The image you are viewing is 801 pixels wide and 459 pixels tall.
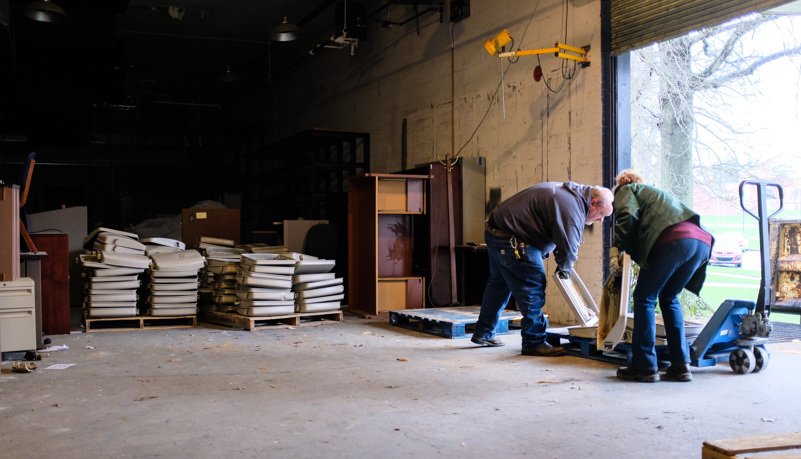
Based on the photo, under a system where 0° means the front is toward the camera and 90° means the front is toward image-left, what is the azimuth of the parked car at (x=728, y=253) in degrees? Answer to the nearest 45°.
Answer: approximately 0°

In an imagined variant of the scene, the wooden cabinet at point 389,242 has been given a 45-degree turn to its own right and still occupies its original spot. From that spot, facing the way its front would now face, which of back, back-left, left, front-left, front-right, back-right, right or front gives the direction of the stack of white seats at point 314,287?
front-right

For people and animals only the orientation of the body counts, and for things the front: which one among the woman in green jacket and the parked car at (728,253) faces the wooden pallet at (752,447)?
the parked car

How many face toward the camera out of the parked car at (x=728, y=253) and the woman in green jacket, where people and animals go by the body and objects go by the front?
1

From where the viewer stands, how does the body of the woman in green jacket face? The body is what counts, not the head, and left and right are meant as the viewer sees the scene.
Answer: facing away from the viewer and to the left of the viewer

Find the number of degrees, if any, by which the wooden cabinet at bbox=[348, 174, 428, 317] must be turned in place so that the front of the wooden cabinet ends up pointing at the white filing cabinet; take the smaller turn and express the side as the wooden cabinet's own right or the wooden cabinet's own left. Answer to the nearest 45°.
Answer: approximately 90° to the wooden cabinet's own right

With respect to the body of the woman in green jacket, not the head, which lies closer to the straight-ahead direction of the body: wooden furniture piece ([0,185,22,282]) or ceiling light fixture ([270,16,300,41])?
the ceiling light fixture

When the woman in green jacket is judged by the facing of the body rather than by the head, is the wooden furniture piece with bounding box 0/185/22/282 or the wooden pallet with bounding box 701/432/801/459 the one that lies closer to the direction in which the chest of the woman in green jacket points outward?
the wooden furniture piece

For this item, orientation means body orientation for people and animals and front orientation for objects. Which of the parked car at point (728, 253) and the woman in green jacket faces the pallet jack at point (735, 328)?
the parked car

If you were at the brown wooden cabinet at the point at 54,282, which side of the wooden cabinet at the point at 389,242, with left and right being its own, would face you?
right

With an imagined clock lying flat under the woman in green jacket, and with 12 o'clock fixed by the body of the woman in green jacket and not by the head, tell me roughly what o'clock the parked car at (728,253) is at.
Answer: The parked car is roughly at 2 o'clock from the woman in green jacket.

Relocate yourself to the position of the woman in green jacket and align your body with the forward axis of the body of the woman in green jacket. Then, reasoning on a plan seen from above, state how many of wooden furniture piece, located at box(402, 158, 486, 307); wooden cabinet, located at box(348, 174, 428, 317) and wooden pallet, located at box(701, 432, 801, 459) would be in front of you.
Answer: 2

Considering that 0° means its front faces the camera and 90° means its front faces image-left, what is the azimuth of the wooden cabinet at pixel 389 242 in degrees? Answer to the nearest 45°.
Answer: approximately 315°
